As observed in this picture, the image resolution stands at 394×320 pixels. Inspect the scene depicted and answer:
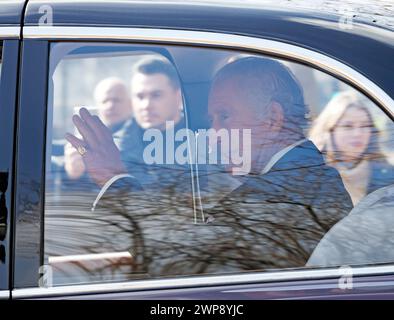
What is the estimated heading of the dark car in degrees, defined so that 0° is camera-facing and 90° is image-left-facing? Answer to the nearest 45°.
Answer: approximately 90°

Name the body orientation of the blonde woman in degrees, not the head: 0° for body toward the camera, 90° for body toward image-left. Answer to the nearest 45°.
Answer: approximately 0°

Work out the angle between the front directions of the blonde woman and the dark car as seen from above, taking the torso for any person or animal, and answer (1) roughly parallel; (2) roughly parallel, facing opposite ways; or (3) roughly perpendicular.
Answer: roughly perpendicular
